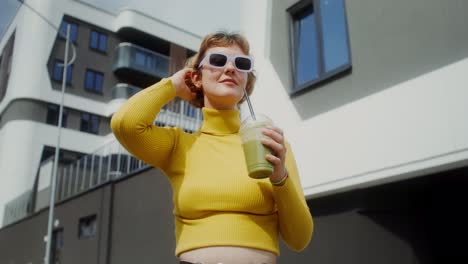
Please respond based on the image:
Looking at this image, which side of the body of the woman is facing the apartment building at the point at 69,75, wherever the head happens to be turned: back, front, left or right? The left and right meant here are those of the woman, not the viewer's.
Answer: back

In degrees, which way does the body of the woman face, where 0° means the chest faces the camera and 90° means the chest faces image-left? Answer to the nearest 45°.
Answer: approximately 0°

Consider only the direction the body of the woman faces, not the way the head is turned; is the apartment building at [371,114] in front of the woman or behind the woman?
behind

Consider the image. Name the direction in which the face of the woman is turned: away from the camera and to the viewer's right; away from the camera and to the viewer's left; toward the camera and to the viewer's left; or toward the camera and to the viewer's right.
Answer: toward the camera and to the viewer's right
